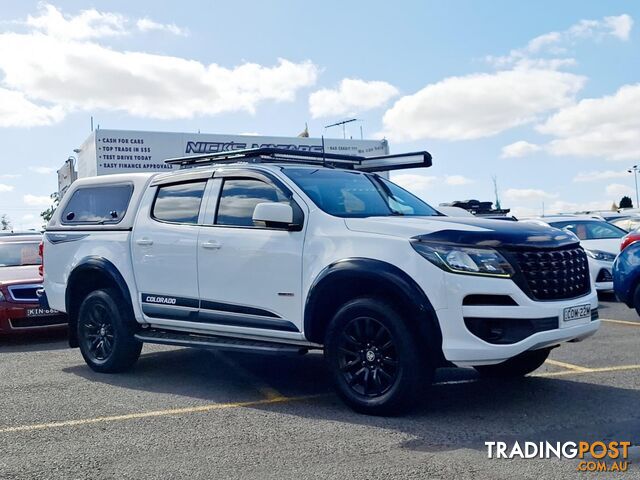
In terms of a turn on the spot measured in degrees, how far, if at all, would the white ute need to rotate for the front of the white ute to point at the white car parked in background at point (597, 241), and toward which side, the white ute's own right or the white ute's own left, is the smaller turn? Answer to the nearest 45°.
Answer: approximately 90° to the white ute's own left

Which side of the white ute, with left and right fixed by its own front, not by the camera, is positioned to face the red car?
back

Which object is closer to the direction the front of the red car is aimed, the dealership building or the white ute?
the white ute

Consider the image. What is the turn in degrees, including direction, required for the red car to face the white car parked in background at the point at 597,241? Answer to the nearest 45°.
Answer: approximately 45° to its left

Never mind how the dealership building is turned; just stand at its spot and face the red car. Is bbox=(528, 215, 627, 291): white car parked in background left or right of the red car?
left

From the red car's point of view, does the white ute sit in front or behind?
in front

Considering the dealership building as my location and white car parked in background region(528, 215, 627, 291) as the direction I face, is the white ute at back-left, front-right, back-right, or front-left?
front-right

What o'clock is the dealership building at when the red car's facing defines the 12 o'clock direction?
The dealership building is roughly at 8 o'clock from the red car.

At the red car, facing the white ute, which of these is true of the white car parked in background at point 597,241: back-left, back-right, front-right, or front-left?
front-left

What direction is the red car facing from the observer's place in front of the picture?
facing the viewer and to the right of the viewer

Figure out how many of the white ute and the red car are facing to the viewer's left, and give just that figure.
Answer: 0

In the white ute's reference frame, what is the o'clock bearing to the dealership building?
The dealership building is roughly at 7 o'clock from the white ute.

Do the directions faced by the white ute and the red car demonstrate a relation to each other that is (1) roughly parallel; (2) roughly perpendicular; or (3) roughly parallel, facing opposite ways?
roughly parallel
